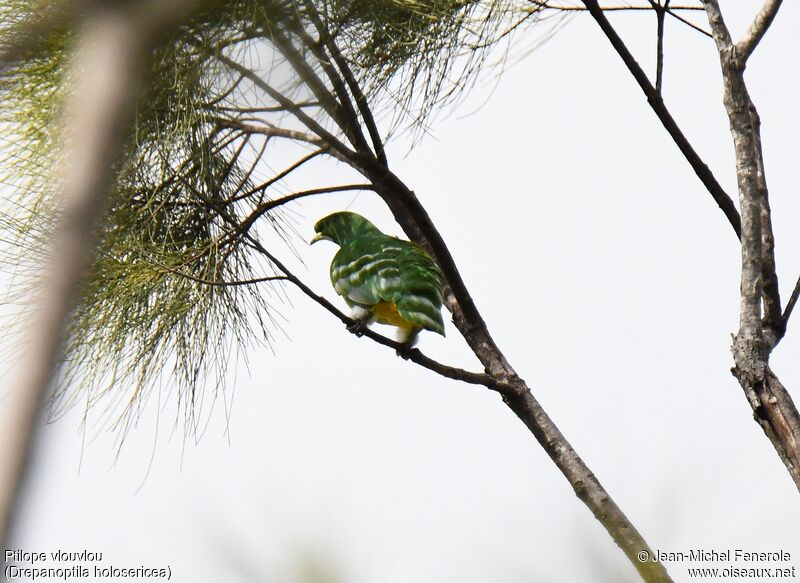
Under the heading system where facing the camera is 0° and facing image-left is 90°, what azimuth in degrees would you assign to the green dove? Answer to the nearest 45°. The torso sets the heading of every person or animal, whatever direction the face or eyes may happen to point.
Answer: approximately 90°
